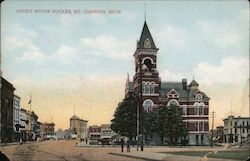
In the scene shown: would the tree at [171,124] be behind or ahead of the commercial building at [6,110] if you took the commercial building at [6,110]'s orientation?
ahead

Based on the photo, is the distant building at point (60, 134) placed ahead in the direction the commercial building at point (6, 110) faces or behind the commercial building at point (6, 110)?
ahead

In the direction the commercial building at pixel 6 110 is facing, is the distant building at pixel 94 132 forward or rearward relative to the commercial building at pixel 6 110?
forward

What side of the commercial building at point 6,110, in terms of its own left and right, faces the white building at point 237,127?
front

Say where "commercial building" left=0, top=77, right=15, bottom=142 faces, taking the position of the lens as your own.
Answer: facing to the right of the viewer
